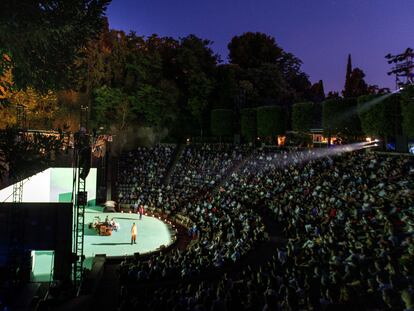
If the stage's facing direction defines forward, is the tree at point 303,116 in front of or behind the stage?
in front

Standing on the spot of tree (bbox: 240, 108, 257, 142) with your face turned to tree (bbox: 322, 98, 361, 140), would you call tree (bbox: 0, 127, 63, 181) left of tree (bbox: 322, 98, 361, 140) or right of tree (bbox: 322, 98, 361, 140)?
right

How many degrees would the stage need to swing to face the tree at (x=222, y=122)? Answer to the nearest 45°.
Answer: approximately 45° to its left

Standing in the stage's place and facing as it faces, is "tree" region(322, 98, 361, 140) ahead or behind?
ahead

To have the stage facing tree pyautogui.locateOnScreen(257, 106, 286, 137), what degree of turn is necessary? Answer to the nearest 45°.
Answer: approximately 45° to its left

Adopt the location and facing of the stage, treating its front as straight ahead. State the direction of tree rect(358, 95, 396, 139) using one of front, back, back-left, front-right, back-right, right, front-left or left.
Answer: front

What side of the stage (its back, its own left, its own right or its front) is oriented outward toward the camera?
right

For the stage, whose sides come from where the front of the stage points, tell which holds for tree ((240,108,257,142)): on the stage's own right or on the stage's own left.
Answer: on the stage's own left
